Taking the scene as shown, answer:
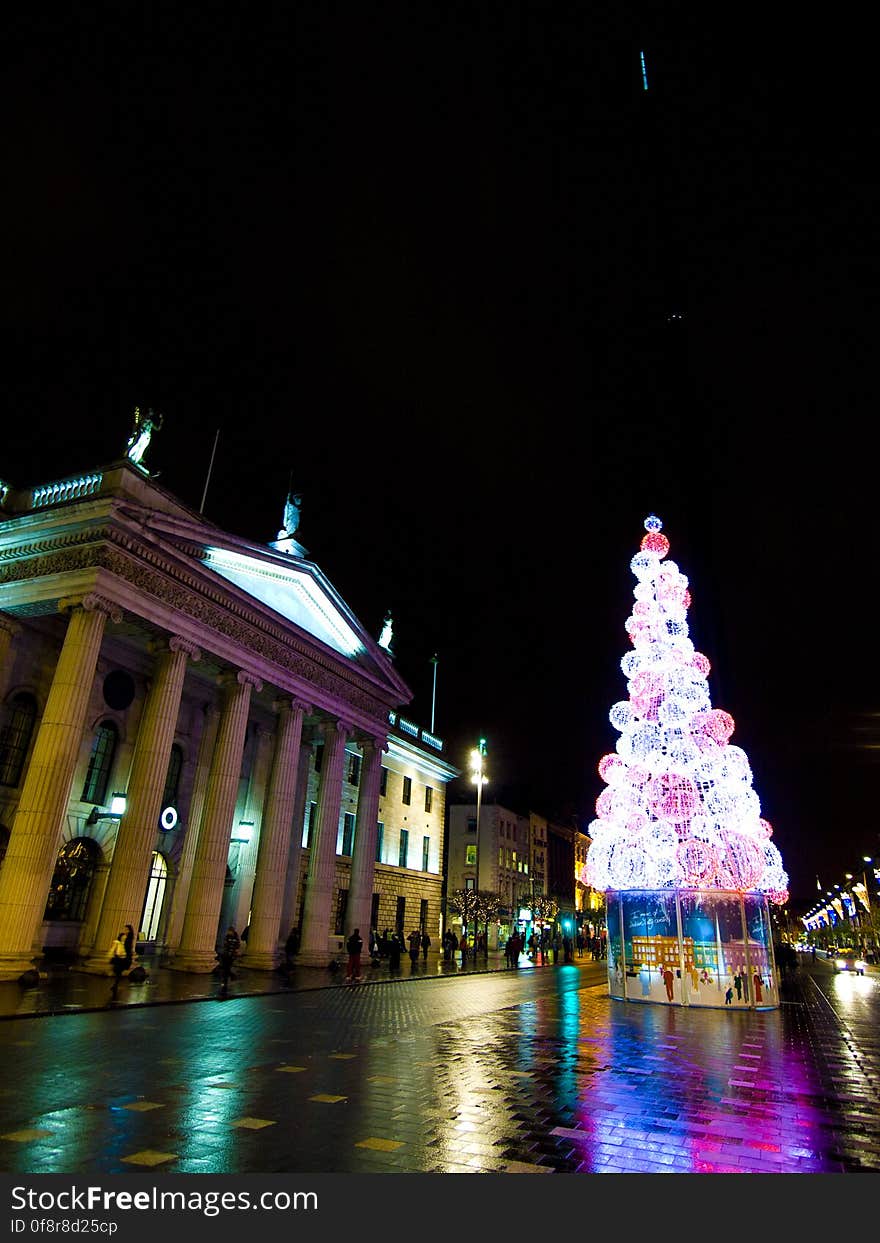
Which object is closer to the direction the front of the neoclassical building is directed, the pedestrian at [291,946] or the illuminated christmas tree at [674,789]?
the illuminated christmas tree

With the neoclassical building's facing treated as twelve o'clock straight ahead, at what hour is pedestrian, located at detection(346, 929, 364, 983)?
The pedestrian is roughly at 10 o'clock from the neoclassical building.

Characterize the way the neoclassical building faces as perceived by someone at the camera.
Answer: facing the viewer and to the right of the viewer

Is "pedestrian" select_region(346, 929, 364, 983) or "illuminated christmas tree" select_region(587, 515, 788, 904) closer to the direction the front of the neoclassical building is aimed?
the illuminated christmas tree

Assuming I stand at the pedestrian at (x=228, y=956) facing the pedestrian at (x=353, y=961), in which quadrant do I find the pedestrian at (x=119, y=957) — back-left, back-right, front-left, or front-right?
back-left

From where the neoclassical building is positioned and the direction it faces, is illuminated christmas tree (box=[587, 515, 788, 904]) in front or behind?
in front
